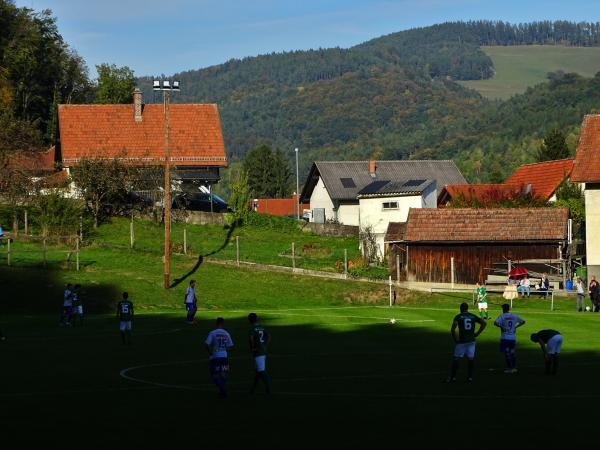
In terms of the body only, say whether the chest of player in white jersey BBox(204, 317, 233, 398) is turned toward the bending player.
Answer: no

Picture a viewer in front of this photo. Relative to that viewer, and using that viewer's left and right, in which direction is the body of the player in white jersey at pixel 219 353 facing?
facing away from the viewer

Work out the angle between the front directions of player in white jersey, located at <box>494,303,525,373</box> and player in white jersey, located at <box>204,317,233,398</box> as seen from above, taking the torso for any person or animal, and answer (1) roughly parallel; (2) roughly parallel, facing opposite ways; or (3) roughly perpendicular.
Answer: roughly parallel

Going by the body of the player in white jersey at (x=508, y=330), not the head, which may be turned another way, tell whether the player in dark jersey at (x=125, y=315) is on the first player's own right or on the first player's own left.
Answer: on the first player's own left

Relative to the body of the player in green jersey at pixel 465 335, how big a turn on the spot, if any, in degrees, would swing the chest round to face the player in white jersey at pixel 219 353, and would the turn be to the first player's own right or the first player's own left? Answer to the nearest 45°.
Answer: approximately 135° to the first player's own left

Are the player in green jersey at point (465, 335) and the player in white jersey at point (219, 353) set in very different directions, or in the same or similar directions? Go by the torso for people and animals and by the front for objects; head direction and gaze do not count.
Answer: same or similar directions

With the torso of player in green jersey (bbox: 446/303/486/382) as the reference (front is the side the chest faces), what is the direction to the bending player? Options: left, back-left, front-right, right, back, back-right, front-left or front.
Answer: front-right

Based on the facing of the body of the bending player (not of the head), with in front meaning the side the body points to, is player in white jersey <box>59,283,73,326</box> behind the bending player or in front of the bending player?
in front

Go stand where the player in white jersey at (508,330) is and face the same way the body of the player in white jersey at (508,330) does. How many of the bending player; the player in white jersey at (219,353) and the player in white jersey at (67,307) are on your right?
1

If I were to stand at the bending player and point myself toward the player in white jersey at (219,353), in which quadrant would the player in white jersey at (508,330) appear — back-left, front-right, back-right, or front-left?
front-right

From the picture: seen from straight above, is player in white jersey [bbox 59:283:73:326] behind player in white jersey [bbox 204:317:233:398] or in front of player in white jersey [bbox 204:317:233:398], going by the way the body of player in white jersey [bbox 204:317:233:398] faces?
in front

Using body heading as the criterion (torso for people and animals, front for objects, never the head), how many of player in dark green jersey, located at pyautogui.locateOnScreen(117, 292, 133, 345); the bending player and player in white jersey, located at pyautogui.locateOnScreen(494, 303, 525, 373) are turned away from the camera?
2

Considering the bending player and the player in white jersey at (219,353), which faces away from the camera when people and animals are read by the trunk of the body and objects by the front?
the player in white jersey

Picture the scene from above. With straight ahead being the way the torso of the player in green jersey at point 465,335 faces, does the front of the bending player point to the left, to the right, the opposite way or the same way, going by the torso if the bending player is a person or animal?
to the left

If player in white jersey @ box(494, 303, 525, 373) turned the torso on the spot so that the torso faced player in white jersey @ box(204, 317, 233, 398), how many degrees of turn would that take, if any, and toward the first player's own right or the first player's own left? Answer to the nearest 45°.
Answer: approximately 135° to the first player's own left

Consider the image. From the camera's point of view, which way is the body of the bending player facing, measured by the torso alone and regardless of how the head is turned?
to the viewer's left

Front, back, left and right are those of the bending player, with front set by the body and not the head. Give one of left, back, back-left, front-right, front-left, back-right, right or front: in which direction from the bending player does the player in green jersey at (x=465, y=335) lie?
front-left

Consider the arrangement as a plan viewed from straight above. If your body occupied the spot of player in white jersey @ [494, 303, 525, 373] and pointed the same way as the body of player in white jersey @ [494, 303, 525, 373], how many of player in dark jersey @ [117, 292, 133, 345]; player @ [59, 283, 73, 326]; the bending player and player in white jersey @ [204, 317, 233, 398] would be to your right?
1

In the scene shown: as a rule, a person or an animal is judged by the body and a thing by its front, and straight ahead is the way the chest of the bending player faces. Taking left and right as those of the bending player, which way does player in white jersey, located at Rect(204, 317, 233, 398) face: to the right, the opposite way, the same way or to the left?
to the right

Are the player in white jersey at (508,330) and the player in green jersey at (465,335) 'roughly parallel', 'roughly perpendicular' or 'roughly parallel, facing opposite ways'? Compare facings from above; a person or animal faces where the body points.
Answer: roughly parallel

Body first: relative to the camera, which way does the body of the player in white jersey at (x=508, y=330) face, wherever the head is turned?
away from the camera
